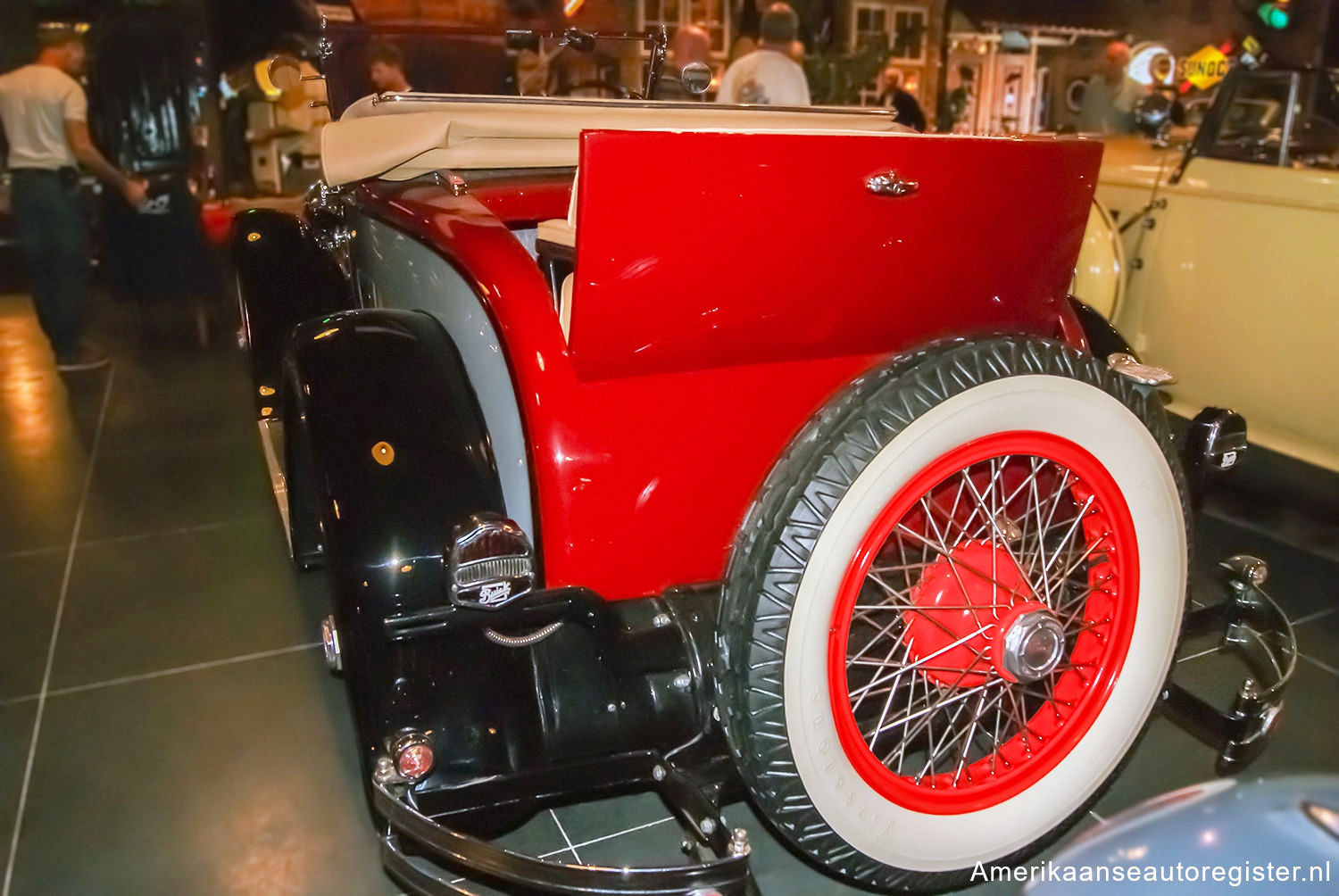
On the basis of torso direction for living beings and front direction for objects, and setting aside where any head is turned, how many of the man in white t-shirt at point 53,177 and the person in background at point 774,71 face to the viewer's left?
0

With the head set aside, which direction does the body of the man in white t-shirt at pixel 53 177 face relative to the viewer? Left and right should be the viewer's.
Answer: facing away from the viewer and to the right of the viewer

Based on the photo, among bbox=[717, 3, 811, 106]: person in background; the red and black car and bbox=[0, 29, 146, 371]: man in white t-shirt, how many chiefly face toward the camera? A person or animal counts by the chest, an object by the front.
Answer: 0

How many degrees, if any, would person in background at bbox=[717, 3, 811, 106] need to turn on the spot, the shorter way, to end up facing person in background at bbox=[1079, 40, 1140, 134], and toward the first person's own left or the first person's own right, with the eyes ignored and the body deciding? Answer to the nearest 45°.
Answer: approximately 45° to the first person's own right

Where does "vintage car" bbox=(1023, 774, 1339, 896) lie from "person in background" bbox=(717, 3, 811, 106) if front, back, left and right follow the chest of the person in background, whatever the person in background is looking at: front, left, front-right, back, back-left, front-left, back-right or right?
back

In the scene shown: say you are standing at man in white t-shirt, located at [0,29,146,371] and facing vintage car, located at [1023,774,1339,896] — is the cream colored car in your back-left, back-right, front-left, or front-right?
front-left

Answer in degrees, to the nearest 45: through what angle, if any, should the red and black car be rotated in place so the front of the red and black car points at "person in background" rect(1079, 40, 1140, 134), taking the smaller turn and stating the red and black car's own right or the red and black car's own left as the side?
approximately 45° to the red and black car's own right

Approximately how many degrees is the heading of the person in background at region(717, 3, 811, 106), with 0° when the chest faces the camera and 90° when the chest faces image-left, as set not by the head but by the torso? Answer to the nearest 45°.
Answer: approximately 180°

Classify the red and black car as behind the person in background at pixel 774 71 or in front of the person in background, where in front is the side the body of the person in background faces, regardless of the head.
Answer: behind

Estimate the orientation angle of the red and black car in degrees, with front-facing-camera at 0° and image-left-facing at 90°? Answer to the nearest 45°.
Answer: approximately 135°
